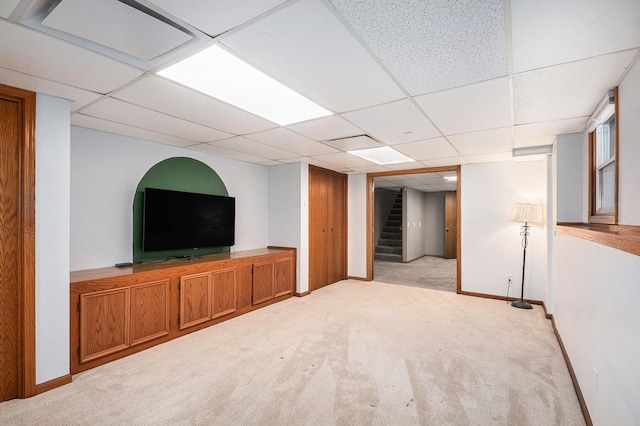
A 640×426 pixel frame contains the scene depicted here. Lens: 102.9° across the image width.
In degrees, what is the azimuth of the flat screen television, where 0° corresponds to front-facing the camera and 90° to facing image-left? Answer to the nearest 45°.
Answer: approximately 315°

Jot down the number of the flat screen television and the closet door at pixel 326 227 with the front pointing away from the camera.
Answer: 0

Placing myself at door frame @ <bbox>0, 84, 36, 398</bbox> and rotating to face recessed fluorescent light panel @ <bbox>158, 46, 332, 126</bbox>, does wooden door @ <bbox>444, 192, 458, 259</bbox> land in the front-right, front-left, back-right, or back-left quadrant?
front-left

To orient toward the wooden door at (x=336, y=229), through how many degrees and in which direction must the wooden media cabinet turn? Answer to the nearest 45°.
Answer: approximately 90° to its left

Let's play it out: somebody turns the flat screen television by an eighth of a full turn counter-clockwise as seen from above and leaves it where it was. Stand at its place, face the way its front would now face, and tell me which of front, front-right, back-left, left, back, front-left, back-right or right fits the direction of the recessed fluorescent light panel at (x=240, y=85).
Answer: right

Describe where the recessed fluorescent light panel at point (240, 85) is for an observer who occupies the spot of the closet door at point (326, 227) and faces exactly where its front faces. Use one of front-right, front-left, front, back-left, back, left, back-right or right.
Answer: front-right

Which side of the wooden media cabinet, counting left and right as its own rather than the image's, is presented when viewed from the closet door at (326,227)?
left

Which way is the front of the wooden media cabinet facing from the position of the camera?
facing the viewer and to the right of the viewer

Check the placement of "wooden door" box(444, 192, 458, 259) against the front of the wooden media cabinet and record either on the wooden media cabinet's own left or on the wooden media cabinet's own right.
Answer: on the wooden media cabinet's own left

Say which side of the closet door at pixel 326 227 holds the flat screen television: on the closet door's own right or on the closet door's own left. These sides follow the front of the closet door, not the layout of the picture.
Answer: on the closet door's own right

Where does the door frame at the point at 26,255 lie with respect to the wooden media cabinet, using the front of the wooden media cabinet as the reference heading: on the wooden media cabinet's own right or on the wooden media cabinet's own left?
on the wooden media cabinet's own right

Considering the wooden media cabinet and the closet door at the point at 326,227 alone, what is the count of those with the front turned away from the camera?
0

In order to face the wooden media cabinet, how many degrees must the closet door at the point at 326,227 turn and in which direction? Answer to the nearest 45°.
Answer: approximately 90° to its right

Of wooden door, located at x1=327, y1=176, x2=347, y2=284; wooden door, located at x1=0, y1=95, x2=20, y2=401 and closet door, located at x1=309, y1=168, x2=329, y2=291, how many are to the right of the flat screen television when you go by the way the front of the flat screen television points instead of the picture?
1

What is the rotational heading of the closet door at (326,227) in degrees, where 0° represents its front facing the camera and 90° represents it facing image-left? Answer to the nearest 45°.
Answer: approximately 315°

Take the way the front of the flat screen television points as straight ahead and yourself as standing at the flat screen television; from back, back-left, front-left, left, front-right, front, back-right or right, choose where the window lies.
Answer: front

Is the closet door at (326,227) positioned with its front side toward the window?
yes
